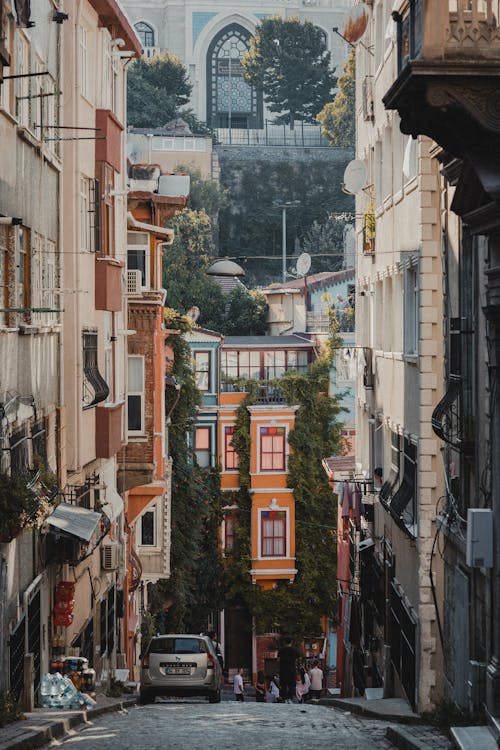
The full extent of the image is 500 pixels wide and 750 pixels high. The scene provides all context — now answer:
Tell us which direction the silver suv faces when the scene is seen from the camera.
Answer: facing away from the viewer

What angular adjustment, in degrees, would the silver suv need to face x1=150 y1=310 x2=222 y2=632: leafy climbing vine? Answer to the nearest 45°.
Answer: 0° — it already faces it

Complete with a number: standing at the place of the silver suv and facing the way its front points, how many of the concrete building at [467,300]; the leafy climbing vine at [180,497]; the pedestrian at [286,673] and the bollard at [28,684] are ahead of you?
2

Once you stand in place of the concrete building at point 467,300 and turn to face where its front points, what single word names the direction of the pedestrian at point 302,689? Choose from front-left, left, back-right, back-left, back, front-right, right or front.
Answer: right

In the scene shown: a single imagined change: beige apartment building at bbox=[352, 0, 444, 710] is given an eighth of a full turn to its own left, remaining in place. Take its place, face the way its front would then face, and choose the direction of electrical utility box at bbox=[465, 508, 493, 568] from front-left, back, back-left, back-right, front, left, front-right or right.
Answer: front-left

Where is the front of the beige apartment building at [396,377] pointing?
to the viewer's left

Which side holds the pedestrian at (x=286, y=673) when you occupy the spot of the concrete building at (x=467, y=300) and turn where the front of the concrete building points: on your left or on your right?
on your right
